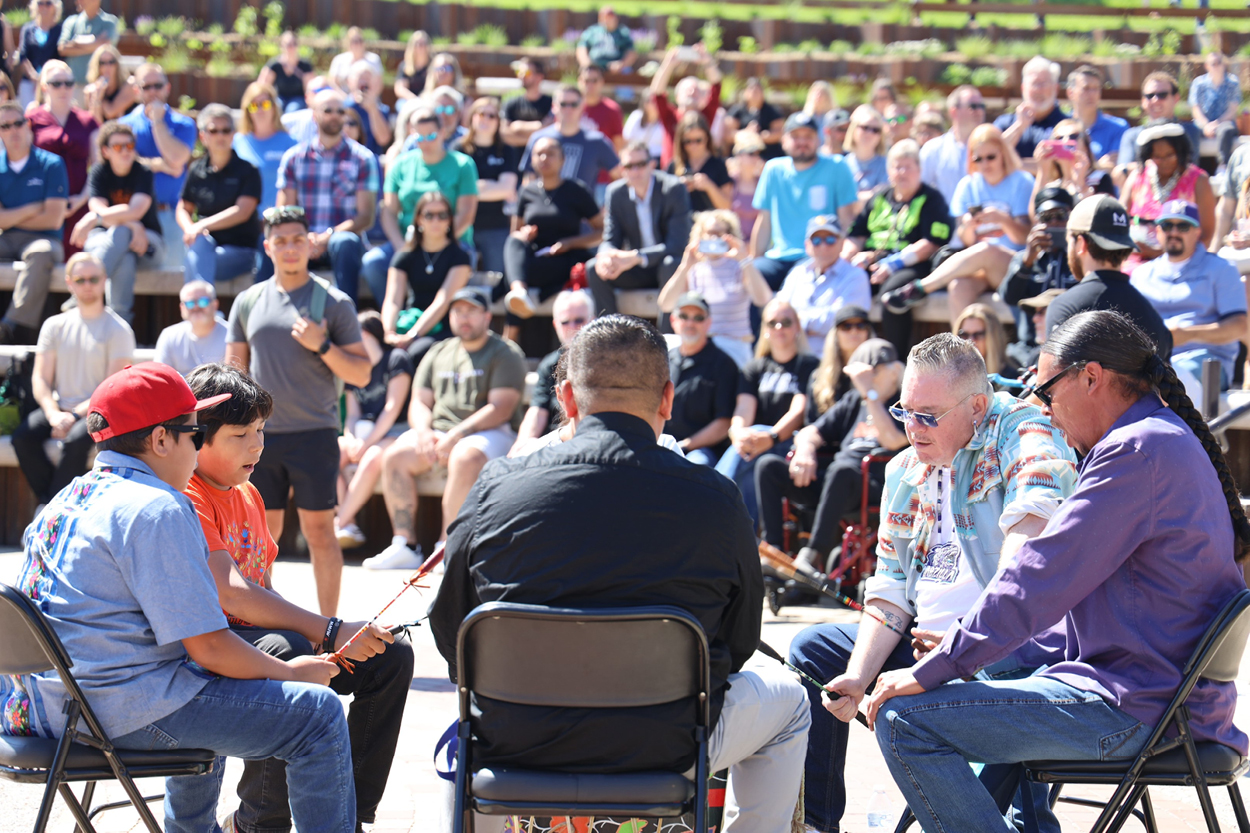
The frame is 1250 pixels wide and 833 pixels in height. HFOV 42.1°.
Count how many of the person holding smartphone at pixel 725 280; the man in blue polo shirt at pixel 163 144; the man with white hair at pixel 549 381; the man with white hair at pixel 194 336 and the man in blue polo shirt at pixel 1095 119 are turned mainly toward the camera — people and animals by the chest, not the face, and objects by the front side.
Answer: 5

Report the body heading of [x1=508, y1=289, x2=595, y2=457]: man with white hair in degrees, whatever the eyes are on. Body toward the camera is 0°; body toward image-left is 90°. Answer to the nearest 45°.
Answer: approximately 0°

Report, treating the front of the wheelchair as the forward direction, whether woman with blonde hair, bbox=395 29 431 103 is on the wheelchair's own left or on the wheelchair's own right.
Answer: on the wheelchair's own right

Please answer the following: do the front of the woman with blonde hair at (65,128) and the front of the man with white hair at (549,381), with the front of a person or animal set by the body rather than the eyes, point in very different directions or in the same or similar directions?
same or similar directions

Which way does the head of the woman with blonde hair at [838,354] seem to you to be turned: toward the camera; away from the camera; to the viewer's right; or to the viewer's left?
toward the camera

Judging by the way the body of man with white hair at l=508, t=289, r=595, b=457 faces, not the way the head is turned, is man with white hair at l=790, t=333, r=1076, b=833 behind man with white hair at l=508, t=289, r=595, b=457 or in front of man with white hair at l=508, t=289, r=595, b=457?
in front

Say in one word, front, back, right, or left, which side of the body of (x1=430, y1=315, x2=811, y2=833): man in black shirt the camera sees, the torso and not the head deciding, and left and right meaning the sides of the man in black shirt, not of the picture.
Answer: back

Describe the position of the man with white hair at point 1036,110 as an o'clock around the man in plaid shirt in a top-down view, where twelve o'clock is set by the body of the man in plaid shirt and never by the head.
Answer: The man with white hair is roughly at 9 o'clock from the man in plaid shirt.

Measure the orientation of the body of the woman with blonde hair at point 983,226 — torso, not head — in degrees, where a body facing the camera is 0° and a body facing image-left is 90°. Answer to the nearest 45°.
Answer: approximately 45°

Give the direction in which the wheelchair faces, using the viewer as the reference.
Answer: facing the viewer and to the left of the viewer

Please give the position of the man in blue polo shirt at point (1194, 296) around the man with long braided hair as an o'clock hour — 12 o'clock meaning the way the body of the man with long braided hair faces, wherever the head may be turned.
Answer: The man in blue polo shirt is roughly at 3 o'clock from the man with long braided hair.

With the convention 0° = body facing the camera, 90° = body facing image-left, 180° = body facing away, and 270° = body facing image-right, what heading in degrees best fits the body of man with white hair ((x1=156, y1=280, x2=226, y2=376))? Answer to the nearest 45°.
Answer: approximately 0°

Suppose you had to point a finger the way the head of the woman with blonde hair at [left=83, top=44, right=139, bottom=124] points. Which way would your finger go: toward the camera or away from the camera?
toward the camera

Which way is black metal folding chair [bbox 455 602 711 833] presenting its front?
away from the camera

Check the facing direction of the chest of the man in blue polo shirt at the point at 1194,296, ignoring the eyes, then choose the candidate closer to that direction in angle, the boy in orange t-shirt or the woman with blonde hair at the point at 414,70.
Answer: the boy in orange t-shirt

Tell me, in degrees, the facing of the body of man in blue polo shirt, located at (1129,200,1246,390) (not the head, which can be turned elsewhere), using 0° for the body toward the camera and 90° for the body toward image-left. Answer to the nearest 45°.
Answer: approximately 45°

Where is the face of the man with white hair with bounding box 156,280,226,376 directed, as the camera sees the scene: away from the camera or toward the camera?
toward the camera

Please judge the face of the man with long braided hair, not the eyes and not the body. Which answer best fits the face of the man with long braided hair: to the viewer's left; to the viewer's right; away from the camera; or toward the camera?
to the viewer's left

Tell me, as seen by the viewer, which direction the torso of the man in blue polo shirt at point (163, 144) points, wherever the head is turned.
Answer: toward the camera

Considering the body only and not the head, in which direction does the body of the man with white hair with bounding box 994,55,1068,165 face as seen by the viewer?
toward the camera

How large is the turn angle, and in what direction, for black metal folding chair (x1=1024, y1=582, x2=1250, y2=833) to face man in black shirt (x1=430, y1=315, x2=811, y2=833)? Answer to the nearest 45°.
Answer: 0° — it already faces them

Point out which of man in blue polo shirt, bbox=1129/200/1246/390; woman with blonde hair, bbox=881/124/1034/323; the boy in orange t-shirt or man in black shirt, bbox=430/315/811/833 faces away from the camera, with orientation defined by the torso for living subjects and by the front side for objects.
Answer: the man in black shirt
